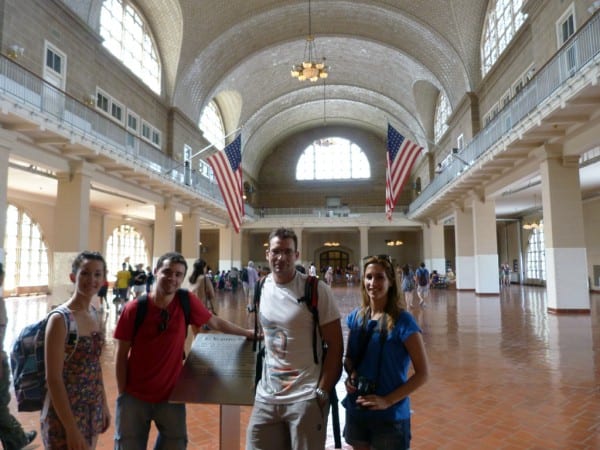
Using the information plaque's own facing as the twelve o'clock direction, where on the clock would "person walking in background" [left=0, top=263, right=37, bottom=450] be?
The person walking in background is roughly at 4 o'clock from the information plaque.

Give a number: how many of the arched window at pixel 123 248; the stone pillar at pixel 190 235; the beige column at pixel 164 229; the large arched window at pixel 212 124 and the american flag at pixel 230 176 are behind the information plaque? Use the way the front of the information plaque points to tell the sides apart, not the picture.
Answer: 5

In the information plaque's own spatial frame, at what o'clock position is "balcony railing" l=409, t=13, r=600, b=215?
The balcony railing is roughly at 8 o'clock from the information plaque.

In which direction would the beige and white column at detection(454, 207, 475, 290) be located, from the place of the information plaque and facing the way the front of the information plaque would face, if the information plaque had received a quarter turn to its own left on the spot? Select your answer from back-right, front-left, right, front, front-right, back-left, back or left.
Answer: front-left

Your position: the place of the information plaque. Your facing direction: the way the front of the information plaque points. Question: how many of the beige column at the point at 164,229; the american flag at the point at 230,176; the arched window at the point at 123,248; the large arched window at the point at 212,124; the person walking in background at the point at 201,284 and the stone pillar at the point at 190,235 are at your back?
6

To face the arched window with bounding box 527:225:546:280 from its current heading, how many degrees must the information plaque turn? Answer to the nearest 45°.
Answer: approximately 135° to its left

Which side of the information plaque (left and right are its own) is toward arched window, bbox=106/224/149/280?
back

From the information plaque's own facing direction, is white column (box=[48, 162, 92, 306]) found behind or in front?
behind

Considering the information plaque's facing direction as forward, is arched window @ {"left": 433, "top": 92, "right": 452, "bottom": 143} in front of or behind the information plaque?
behind

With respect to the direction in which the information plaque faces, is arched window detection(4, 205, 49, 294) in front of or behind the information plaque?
behind

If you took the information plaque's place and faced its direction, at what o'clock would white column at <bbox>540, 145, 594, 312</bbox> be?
The white column is roughly at 8 o'clock from the information plaque.

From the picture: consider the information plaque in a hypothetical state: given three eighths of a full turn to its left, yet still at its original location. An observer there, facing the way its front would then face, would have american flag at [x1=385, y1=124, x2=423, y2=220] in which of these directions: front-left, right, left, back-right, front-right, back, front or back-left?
front

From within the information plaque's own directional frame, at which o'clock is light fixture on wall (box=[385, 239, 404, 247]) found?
The light fixture on wall is roughly at 7 o'clock from the information plaque.

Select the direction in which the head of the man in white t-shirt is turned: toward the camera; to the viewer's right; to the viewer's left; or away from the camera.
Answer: toward the camera

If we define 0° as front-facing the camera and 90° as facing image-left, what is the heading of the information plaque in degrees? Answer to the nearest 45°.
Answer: approximately 0°

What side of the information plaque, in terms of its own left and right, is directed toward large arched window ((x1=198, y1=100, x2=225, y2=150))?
back
